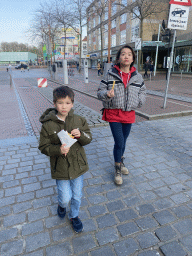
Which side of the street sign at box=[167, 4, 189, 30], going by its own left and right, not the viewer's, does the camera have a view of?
front

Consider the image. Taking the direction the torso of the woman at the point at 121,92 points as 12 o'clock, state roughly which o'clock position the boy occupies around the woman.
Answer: The boy is roughly at 1 o'clock from the woman.

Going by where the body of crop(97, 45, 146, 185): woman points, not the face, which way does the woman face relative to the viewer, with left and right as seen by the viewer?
facing the viewer

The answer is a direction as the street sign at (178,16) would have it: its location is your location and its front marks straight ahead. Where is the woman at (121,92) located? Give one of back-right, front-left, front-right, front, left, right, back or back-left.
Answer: front

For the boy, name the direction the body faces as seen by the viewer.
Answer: toward the camera

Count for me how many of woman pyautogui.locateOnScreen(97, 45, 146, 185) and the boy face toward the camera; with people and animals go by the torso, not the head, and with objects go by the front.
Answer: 2

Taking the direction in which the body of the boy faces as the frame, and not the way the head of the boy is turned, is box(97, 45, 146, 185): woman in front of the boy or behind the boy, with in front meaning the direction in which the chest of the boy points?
behind

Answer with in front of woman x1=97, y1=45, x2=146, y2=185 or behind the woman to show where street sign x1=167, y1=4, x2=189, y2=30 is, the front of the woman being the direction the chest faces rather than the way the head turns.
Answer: behind

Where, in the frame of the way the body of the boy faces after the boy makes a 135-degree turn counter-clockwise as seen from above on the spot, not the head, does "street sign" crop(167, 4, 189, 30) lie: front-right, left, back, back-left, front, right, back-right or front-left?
front
